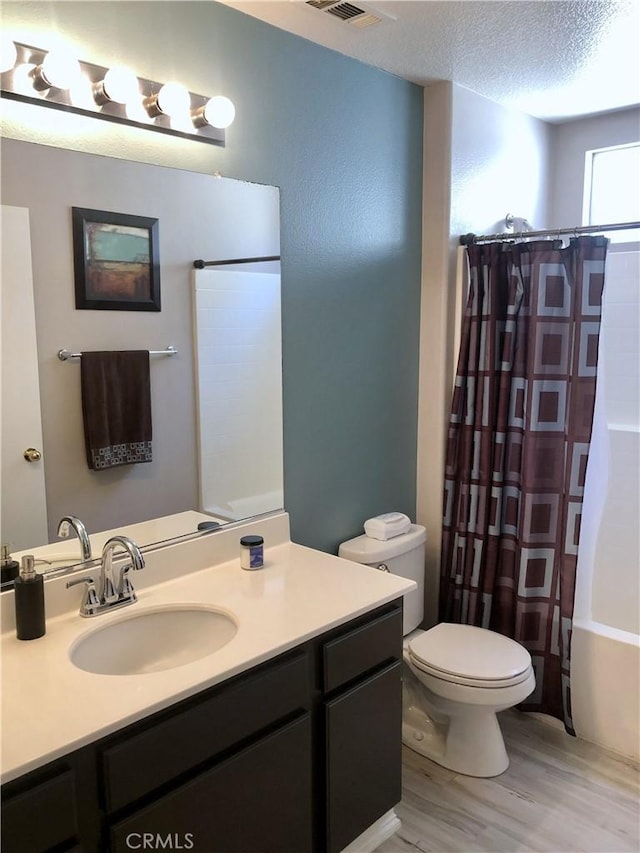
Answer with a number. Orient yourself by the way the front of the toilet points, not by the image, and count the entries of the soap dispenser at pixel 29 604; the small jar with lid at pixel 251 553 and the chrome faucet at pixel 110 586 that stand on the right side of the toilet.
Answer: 3

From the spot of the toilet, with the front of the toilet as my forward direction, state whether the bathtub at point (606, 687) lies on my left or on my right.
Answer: on my left

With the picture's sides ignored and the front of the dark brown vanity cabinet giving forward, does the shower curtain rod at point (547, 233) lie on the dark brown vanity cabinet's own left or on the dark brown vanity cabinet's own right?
on the dark brown vanity cabinet's own left

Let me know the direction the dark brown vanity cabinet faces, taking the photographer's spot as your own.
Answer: facing the viewer and to the right of the viewer

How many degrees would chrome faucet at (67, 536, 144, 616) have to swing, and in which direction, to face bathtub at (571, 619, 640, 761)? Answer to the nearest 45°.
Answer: approximately 45° to its left

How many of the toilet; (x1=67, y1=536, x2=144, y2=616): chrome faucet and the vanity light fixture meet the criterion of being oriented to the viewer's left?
0

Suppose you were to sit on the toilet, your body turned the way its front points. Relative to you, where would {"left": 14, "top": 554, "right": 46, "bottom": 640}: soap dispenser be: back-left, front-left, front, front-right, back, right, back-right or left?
right

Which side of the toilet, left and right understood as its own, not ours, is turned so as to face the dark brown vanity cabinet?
right

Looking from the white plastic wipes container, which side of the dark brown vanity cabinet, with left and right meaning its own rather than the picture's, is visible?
left

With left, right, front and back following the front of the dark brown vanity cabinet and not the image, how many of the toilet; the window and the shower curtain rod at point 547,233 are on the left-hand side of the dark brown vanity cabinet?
3

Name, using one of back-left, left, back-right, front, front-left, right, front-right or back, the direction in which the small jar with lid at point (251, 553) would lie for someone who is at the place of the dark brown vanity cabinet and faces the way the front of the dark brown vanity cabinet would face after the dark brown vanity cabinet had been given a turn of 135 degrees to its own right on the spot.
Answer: right

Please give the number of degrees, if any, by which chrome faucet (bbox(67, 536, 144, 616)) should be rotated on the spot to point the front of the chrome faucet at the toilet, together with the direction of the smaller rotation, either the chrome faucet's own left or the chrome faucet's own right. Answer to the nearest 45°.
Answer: approximately 45° to the chrome faucet's own left
